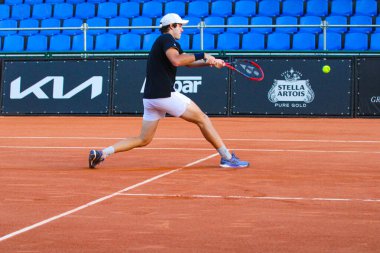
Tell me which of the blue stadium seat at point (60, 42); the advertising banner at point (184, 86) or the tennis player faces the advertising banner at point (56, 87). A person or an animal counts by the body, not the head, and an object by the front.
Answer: the blue stadium seat

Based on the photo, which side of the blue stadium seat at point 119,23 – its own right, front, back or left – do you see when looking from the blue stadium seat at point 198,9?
left

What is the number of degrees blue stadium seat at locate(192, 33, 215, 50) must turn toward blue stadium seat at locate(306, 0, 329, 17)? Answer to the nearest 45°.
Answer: approximately 90° to its left

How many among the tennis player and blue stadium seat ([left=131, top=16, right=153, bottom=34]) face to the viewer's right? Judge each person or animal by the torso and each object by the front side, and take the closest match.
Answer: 1

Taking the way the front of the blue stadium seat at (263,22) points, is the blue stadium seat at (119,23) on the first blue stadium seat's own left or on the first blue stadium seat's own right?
on the first blue stadium seat's own right

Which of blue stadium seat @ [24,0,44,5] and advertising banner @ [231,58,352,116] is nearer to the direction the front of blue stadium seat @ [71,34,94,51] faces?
the advertising banner

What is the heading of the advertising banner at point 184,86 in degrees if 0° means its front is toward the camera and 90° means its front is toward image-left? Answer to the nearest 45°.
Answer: approximately 0°

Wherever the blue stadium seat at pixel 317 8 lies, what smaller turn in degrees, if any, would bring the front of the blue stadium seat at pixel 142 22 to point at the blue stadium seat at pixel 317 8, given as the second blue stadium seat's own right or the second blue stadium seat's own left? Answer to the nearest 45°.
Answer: approximately 90° to the second blue stadium seat's own left

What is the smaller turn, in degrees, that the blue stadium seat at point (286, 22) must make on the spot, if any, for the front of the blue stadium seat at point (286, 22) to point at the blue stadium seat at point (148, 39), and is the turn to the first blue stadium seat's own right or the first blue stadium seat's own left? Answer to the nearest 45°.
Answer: approximately 90° to the first blue stadium seat's own right

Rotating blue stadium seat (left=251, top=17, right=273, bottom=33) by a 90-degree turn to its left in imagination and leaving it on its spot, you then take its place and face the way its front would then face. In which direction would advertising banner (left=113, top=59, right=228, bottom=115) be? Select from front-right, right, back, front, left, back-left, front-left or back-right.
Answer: back-right

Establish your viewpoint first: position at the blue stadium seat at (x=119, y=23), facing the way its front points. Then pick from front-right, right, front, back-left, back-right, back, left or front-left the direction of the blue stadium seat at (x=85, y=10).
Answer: back-right

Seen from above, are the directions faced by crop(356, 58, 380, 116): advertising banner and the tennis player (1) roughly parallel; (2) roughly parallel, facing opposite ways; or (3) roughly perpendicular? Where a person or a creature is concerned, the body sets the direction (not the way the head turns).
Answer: roughly perpendicular

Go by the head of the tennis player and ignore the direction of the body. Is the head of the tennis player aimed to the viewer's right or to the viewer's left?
to the viewer's right
